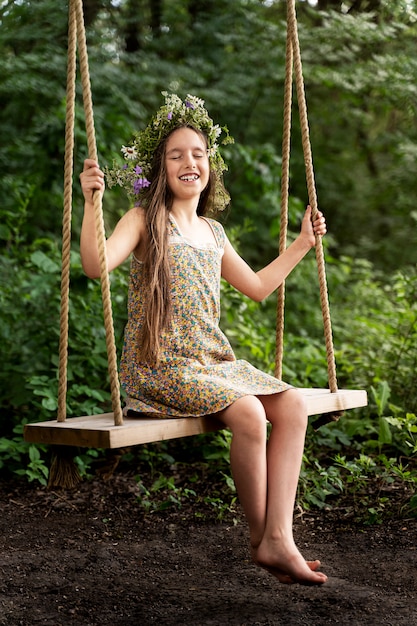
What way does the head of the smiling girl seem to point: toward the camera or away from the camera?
toward the camera

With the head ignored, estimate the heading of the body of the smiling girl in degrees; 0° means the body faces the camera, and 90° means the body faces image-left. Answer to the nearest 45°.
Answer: approximately 315°
